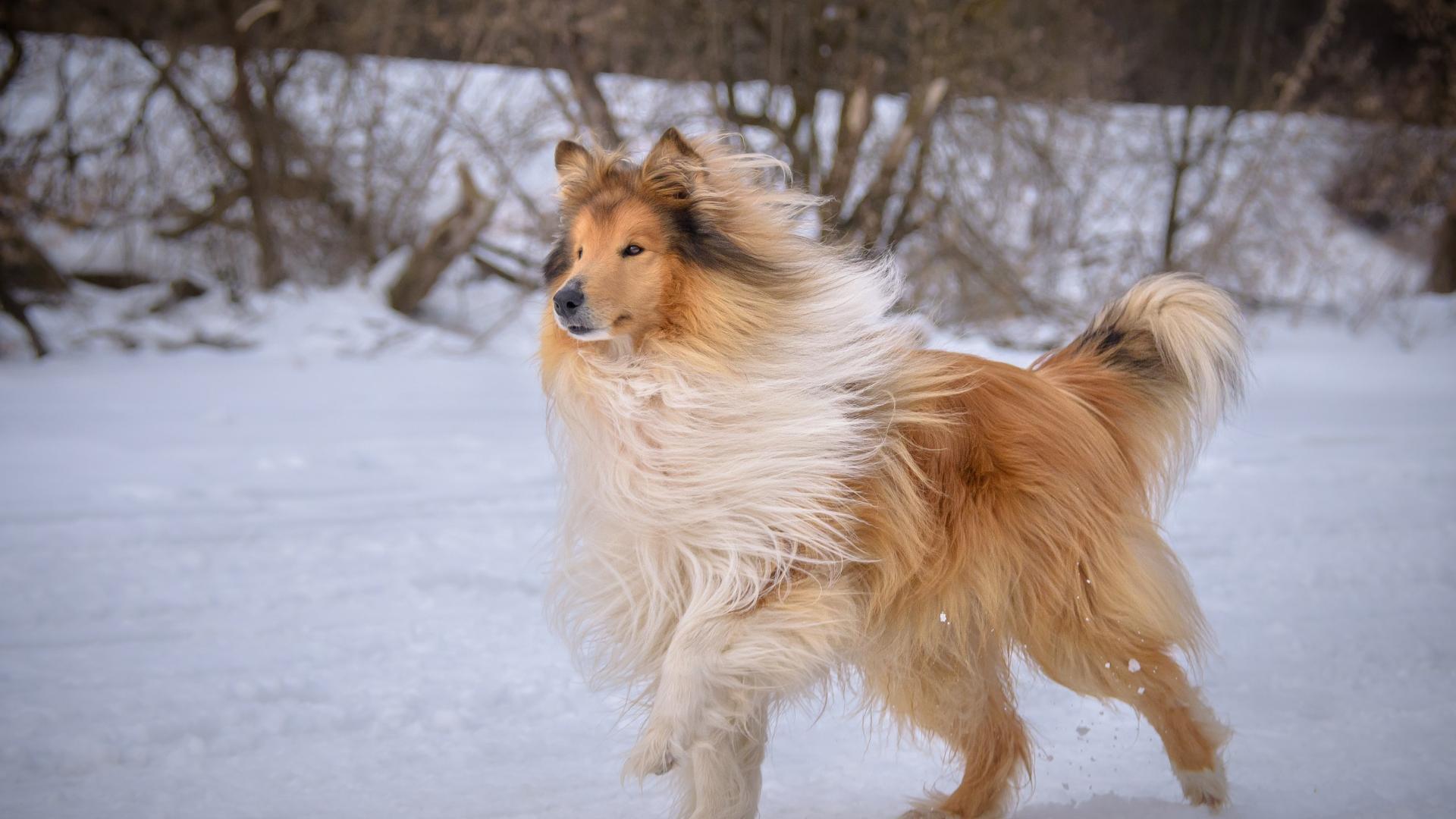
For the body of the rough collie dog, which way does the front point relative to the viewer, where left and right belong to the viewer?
facing to the left of the viewer

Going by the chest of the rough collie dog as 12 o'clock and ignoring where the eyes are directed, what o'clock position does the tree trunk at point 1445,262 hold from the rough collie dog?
The tree trunk is roughly at 4 o'clock from the rough collie dog.

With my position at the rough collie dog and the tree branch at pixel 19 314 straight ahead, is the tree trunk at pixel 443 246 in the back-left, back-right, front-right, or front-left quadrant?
front-right

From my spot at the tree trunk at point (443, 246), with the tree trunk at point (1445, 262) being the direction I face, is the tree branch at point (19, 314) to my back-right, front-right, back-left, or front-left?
back-right

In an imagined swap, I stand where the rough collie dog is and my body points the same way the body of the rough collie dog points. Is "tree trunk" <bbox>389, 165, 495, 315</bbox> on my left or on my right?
on my right

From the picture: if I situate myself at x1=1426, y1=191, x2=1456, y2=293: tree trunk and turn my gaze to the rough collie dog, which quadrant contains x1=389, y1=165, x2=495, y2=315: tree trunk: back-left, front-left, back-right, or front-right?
front-right

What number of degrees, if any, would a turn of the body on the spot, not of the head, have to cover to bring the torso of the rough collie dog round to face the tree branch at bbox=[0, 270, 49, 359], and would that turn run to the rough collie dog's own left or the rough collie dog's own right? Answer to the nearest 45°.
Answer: approximately 45° to the rough collie dog's own right

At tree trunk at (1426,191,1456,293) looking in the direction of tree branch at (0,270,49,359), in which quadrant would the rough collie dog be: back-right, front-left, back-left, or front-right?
front-left

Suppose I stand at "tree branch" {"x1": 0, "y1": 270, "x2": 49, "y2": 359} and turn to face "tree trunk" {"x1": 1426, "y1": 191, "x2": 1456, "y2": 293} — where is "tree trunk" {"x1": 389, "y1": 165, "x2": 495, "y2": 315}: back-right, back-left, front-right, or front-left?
front-left
